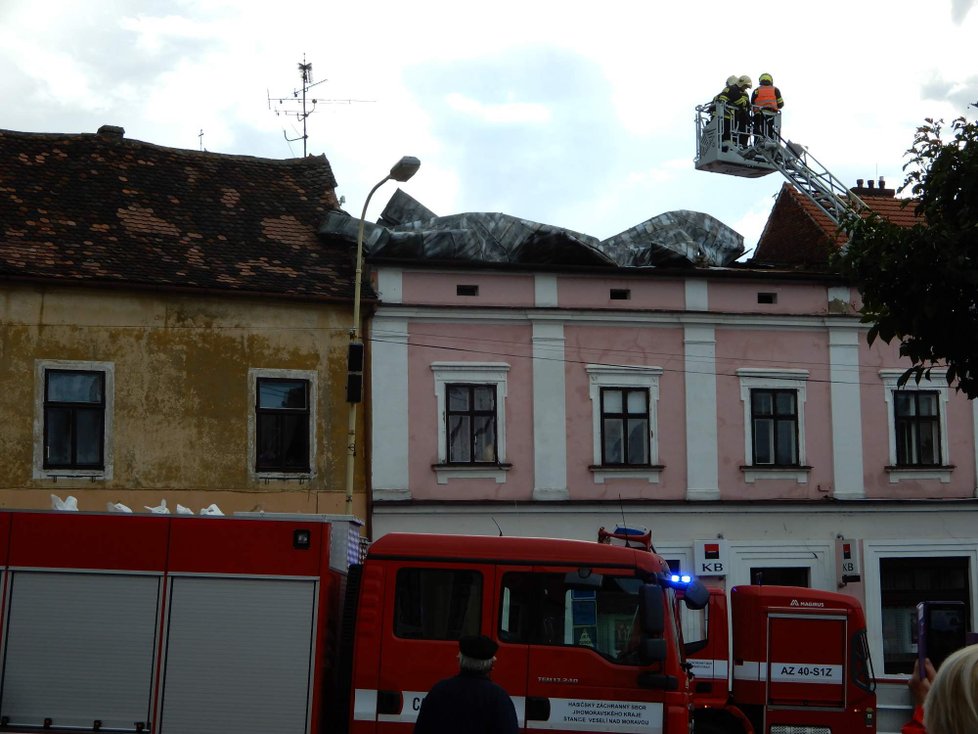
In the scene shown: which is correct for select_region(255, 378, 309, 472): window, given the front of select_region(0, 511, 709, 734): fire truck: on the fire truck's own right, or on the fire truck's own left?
on the fire truck's own left

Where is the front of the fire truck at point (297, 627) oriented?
to the viewer's right

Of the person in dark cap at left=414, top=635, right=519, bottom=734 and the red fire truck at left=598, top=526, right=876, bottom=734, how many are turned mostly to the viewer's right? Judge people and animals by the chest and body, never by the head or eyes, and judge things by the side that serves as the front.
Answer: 0

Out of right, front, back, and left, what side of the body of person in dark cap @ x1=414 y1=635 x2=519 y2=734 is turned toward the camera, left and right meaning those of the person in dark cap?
back

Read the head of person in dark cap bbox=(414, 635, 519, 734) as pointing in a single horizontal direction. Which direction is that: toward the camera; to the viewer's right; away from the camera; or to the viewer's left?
away from the camera

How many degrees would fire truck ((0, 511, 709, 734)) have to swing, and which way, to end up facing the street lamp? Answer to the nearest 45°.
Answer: approximately 90° to its left

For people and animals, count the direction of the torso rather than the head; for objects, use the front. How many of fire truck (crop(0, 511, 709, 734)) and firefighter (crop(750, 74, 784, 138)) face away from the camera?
1

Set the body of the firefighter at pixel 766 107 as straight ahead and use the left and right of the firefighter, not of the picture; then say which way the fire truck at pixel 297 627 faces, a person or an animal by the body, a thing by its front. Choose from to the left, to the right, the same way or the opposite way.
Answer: to the right

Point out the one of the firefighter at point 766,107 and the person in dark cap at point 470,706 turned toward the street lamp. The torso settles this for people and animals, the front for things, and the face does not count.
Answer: the person in dark cap at point 470,706

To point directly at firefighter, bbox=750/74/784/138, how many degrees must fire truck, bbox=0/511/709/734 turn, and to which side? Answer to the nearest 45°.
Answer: approximately 45° to its left

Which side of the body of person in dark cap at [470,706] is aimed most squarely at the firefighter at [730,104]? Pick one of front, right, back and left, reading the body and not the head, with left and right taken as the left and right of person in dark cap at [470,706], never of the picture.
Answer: front

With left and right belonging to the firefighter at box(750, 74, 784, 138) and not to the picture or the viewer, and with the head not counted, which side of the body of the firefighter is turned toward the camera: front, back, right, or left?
back

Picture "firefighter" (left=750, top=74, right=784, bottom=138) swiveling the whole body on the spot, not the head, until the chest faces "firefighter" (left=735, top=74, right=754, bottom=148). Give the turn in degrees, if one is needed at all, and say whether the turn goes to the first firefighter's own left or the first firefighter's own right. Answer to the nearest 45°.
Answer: approximately 90° to the first firefighter's own left
